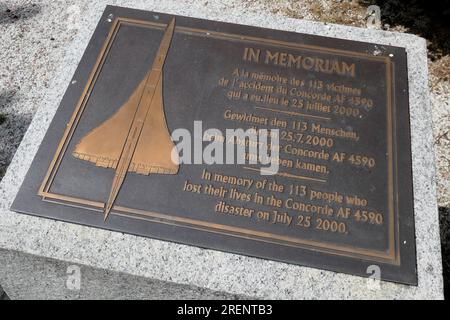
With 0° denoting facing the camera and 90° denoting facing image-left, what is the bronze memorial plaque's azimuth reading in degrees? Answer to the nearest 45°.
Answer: approximately 0°
